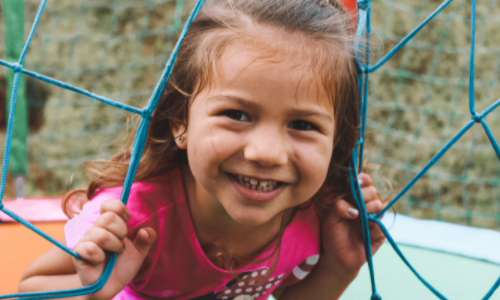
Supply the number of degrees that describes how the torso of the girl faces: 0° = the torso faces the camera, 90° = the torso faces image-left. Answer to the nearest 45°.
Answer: approximately 0°
